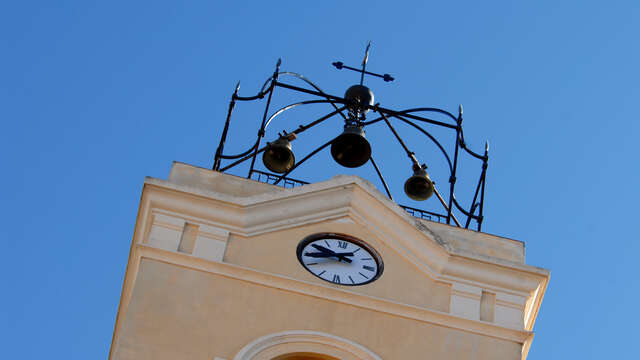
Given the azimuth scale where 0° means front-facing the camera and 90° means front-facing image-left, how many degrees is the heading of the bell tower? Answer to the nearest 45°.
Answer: approximately 0°

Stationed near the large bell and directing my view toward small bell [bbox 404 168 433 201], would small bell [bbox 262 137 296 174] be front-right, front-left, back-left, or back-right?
back-left
